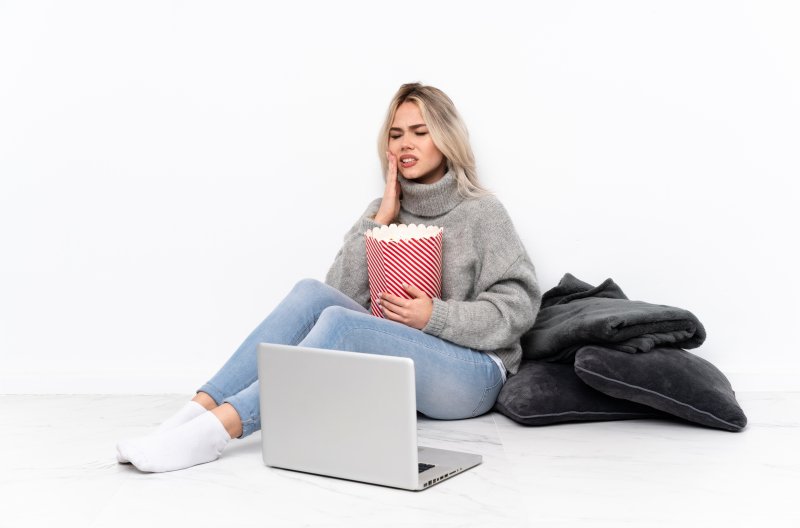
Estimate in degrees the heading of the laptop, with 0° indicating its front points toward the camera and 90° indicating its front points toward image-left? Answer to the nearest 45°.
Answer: approximately 225°

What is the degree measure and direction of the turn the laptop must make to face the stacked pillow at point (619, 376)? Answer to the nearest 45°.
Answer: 0° — it already faces it

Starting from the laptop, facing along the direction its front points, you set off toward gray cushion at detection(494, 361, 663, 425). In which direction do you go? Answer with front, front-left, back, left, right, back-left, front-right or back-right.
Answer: front

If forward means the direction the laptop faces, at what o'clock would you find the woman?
The woman is roughly at 11 o'clock from the laptop.

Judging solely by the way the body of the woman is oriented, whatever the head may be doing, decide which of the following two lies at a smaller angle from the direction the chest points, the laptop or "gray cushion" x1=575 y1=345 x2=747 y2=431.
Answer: the laptop

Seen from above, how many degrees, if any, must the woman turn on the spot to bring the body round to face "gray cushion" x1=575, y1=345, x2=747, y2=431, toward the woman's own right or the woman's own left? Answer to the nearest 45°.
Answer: approximately 135° to the woman's own left

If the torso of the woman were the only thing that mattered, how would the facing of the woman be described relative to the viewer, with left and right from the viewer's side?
facing the viewer and to the left of the viewer

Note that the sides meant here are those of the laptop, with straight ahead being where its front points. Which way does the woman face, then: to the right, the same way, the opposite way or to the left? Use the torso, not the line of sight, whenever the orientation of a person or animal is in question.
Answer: the opposite way

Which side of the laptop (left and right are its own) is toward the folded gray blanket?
front
